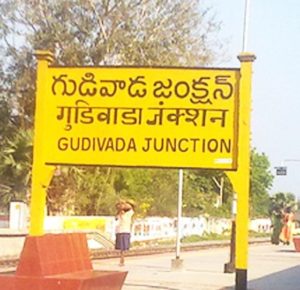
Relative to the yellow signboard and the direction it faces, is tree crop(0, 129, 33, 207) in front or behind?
behind

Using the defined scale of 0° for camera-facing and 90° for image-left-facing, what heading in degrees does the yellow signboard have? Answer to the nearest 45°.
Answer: approximately 0°

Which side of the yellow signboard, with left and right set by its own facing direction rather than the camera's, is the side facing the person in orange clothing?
back

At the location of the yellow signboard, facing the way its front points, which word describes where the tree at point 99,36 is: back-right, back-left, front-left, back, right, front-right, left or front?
back
